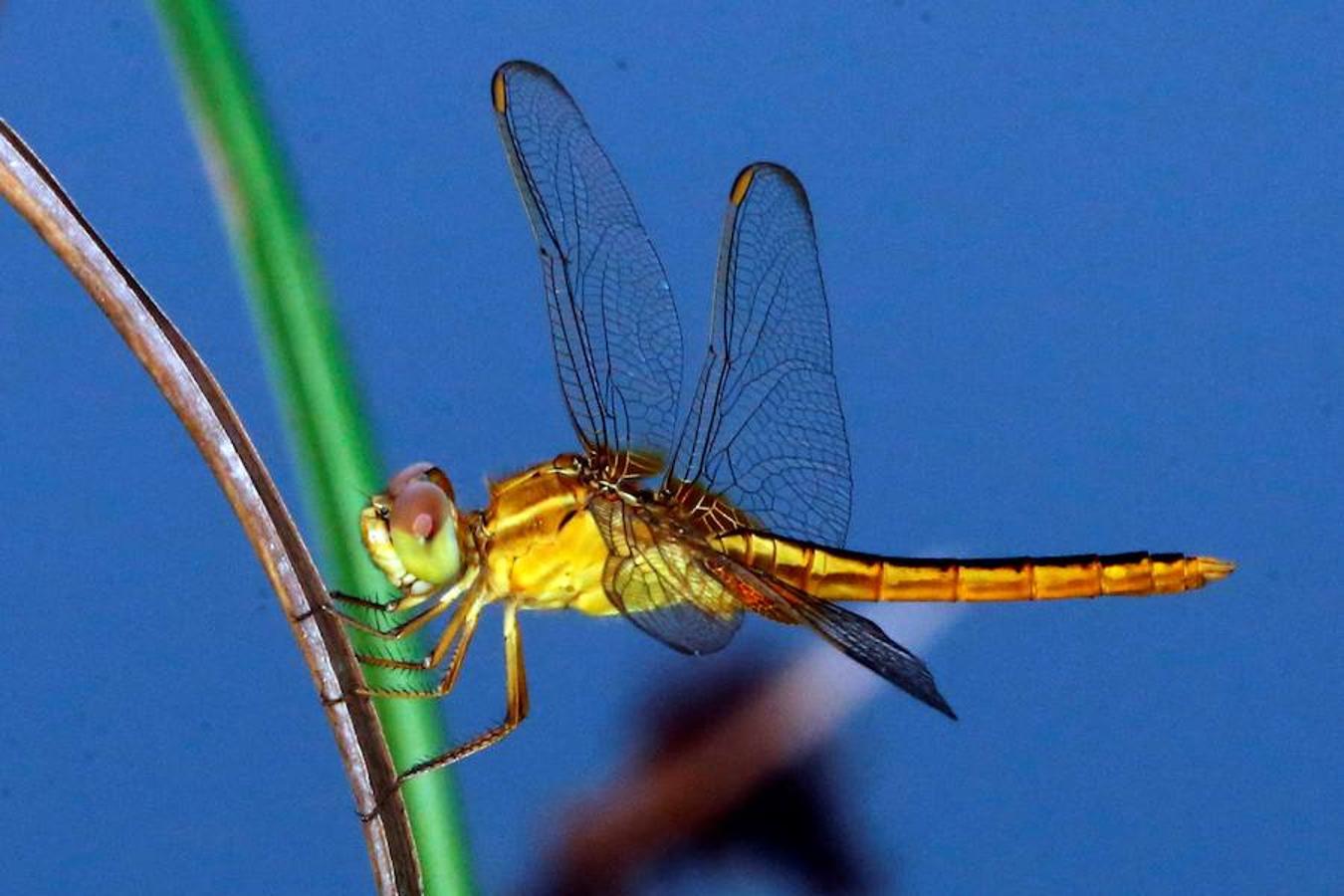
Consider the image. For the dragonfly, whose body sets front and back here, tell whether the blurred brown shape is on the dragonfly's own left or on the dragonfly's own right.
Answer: on the dragonfly's own right

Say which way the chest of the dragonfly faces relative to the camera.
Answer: to the viewer's left
